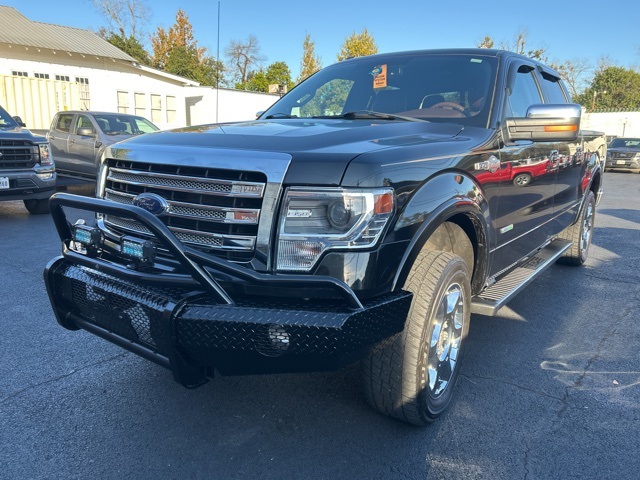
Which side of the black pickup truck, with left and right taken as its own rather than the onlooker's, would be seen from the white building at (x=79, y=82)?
right

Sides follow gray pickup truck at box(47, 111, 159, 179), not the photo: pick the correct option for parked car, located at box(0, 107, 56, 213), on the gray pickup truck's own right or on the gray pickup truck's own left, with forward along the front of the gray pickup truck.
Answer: on the gray pickup truck's own right

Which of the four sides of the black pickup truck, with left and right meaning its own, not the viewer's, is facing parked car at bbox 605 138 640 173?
back

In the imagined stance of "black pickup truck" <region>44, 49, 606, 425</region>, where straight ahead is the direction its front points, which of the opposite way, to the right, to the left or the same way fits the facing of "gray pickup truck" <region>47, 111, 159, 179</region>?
to the left

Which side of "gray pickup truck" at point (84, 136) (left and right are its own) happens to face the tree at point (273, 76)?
left

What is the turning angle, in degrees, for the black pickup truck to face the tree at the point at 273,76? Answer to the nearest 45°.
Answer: approximately 135° to its right

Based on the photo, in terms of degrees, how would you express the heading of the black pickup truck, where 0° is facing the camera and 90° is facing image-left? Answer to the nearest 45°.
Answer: approximately 45°

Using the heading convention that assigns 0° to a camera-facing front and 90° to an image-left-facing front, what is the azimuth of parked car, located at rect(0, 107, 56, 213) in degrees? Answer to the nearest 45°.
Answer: approximately 315°

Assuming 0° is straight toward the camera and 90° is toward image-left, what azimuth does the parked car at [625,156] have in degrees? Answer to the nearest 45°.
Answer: approximately 45°

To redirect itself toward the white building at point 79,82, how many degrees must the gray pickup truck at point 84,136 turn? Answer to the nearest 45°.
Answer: approximately 135° to its left

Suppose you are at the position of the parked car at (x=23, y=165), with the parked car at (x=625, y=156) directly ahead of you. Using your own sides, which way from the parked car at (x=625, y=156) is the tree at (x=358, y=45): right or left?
left

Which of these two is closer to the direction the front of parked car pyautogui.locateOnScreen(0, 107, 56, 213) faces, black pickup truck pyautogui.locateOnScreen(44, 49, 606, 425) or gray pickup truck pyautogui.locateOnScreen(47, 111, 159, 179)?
the black pickup truck
